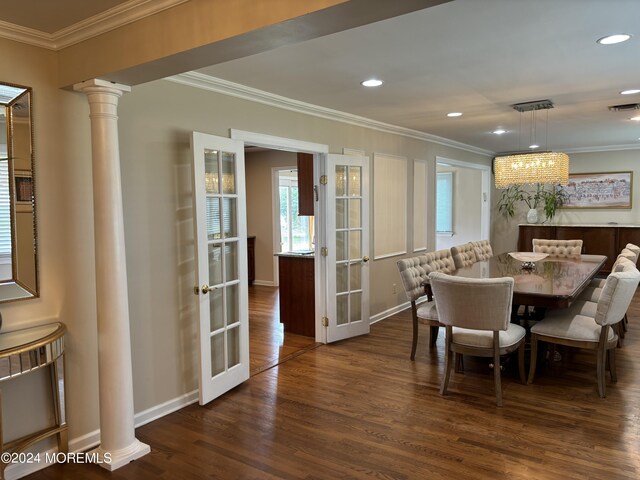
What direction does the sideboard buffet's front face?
toward the camera

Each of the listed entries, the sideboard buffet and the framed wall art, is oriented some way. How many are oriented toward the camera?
2

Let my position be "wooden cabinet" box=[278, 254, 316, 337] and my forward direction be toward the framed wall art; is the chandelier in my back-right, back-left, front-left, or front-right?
front-right

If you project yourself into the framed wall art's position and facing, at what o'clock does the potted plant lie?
The potted plant is roughly at 3 o'clock from the framed wall art.

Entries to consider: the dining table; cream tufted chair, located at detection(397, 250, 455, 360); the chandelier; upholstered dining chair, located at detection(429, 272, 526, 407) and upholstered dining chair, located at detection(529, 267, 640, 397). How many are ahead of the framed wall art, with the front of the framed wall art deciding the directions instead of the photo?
5

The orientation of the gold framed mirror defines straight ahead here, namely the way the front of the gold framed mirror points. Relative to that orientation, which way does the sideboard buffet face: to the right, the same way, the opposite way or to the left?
to the right

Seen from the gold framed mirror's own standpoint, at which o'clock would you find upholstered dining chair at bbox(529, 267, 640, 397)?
The upholstered dining chair is roughly at 11 o'clock from the gold framed mirror.

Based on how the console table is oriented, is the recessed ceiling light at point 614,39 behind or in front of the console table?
in front

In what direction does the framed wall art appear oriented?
toward the camera

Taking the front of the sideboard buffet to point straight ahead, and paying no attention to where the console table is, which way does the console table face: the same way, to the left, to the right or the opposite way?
to the left

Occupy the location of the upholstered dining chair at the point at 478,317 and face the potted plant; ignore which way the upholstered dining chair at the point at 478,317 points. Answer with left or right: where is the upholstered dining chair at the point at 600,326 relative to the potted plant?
right

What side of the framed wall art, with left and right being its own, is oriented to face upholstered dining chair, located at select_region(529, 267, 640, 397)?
front

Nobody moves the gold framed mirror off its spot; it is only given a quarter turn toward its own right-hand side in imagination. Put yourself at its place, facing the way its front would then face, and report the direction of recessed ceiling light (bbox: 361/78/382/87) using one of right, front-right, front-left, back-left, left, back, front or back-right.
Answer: back-left
